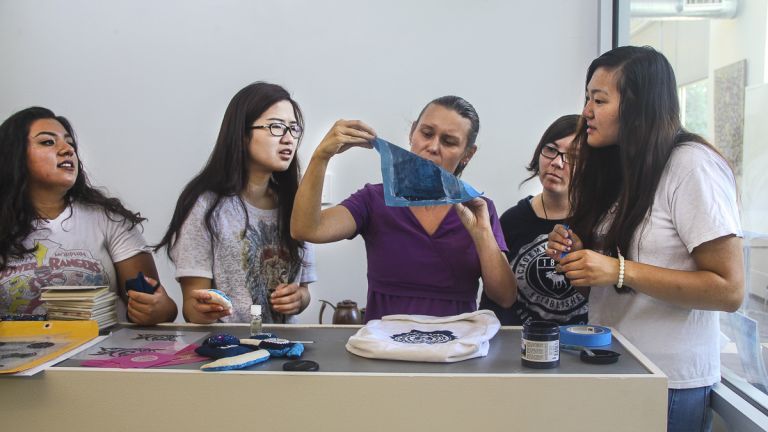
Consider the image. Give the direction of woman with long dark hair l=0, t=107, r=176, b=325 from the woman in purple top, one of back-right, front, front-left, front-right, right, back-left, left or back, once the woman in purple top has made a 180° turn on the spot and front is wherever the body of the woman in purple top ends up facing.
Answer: left

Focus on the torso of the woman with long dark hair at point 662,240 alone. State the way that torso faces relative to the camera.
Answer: to the viewer's left

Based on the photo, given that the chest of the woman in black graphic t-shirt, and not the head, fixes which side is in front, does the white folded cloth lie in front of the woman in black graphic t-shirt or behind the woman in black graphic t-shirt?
in front

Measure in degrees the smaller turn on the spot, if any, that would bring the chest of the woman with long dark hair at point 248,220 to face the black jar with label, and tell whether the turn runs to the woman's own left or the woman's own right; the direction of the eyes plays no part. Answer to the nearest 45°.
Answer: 0° — they already face it

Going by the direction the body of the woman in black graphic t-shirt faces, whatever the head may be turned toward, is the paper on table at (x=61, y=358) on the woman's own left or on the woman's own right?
on the woman's own right

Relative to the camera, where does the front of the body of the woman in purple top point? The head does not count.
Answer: toward the camera

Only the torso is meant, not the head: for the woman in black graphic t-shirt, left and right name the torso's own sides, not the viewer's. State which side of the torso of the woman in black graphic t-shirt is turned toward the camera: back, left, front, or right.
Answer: front

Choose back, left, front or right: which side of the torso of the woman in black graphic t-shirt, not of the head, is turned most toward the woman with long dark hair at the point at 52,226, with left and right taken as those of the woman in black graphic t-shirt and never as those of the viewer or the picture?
right

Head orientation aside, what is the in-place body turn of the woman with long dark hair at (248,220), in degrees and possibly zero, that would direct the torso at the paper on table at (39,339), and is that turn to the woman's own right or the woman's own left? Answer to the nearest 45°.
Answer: approximately 90° to the woman's own right

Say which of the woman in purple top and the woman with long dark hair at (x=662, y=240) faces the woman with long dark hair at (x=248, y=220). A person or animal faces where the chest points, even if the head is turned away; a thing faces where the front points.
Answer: the woman with long dark hair at (x=662, y=240)

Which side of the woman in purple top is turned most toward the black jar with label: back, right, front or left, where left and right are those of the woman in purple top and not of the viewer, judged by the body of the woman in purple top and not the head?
front

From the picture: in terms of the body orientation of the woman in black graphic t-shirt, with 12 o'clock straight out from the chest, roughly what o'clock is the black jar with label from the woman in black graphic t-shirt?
The black jar with label is roughly at 12 o'clock from the woman in black graphic t-shirt.

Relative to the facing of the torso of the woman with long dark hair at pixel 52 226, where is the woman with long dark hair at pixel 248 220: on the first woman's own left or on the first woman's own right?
on the first woman's own left

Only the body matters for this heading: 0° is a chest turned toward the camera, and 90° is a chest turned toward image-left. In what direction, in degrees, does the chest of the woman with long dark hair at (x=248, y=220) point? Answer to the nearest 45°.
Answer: approximately 315°

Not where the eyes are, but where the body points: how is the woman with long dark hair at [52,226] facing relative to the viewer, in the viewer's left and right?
facing the viewer

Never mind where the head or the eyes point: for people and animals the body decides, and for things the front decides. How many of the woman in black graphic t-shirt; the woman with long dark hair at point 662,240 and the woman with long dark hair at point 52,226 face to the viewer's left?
1
